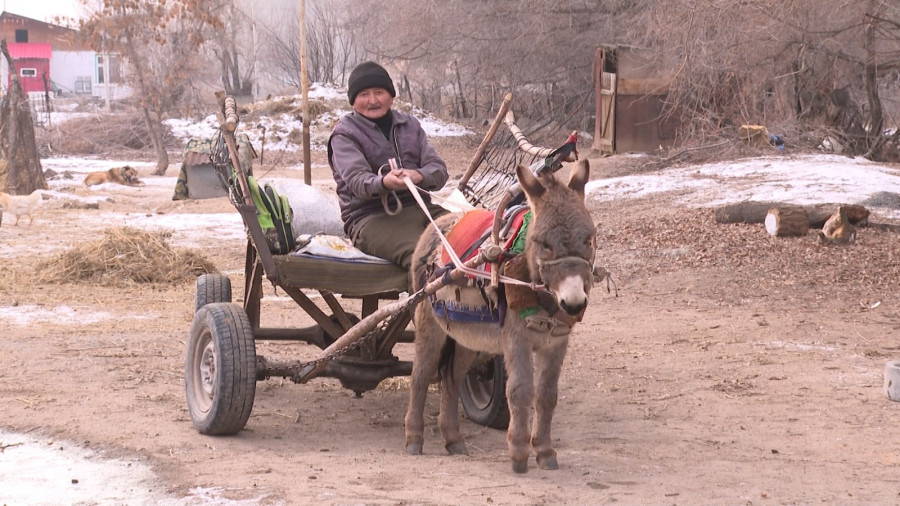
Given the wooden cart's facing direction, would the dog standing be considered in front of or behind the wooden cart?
behind

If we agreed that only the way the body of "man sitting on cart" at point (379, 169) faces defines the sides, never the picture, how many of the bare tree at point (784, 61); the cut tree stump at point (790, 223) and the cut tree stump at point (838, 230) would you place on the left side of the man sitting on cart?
3

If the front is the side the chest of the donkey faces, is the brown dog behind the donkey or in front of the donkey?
behind

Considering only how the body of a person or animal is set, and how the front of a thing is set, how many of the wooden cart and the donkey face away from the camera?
0

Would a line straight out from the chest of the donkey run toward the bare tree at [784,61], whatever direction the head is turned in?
no

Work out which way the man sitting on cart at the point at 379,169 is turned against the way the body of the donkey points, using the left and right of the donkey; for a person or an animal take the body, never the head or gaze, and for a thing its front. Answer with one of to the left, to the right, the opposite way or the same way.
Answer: the same way

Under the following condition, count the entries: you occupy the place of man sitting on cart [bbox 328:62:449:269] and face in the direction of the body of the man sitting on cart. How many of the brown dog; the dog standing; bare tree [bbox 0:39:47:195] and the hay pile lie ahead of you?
0

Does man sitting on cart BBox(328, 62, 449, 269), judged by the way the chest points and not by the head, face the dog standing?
no

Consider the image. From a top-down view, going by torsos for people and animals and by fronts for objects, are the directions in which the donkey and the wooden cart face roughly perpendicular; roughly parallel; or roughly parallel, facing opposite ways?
roughly parallel

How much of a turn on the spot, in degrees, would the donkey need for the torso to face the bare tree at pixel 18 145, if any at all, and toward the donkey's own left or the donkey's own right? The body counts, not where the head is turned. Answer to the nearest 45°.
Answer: approximately 180°

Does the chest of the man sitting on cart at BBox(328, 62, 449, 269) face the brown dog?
no

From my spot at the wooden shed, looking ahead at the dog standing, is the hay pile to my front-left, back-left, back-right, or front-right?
front-left

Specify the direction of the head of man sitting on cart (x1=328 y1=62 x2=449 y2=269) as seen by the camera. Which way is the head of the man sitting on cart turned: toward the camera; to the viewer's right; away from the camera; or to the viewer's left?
toward the camera

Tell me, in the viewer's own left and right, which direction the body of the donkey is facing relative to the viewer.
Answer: facing the viewer and to the right of the viewer

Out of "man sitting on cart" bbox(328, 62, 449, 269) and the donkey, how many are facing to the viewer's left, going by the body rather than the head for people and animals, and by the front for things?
0

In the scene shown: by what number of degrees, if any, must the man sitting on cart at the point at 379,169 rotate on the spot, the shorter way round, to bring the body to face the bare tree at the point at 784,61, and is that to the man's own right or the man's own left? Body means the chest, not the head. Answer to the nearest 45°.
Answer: approximately 90° to the man's own left

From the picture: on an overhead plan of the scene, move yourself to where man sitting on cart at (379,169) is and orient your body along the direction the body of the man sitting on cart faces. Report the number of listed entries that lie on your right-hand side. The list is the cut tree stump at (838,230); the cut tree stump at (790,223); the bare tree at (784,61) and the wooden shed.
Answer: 0

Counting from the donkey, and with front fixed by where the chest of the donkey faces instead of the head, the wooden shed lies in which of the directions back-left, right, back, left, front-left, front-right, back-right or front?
back-left

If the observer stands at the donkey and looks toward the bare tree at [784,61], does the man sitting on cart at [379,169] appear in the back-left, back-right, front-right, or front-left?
front-left

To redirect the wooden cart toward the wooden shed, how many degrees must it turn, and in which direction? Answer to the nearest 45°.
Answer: approximately 135° to its left
